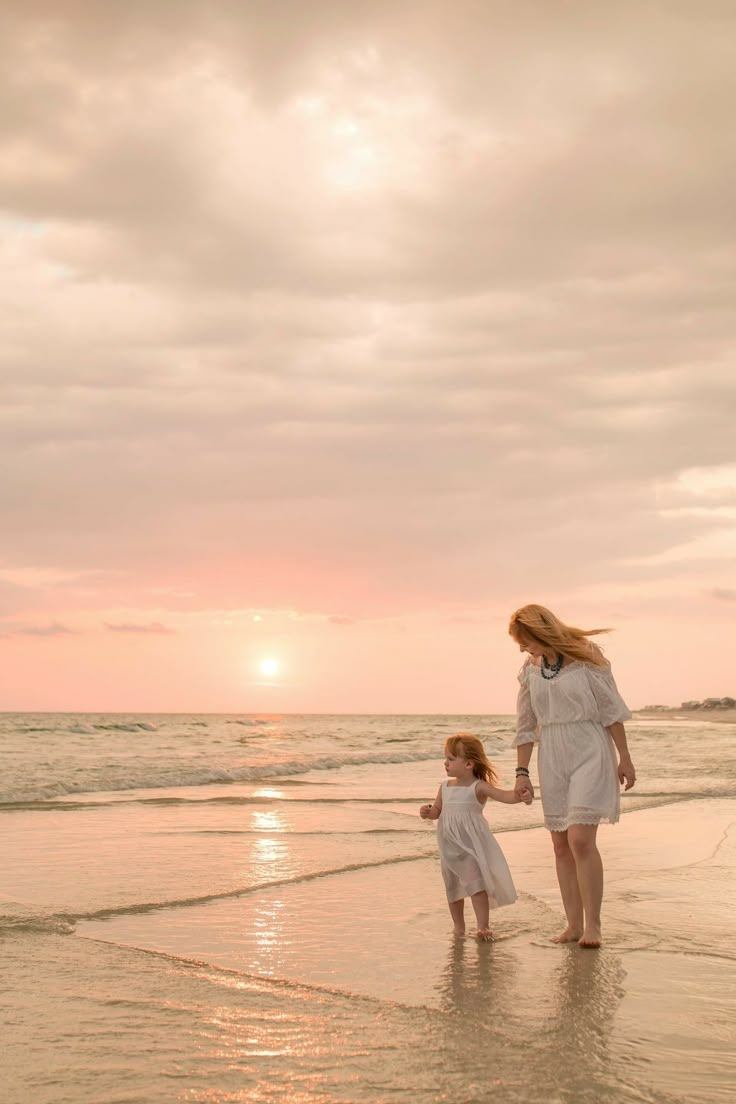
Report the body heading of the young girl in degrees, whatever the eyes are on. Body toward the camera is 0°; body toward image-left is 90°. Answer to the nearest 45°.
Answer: approximately 45°

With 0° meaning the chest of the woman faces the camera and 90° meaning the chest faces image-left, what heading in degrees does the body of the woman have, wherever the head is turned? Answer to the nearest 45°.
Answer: approximately 45°
